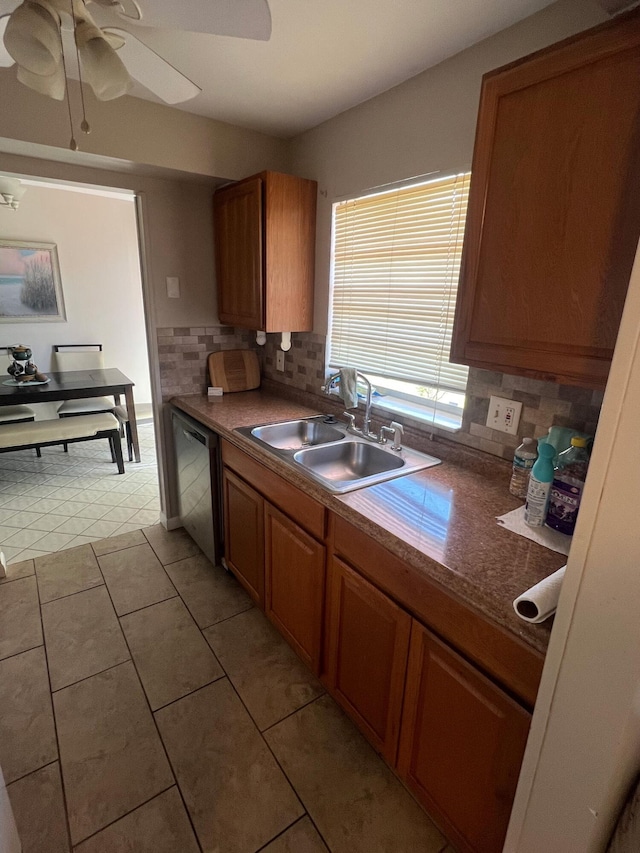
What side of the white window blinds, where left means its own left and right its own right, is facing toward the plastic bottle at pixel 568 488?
left

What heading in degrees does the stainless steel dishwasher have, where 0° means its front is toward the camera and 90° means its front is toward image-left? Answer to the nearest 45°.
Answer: approximately 45°

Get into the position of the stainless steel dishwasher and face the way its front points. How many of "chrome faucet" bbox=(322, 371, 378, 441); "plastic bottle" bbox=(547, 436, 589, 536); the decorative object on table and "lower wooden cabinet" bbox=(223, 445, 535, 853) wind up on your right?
1

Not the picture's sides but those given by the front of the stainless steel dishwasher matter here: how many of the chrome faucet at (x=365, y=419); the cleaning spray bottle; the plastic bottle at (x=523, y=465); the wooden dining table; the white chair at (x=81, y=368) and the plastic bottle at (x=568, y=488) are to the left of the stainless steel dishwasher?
4

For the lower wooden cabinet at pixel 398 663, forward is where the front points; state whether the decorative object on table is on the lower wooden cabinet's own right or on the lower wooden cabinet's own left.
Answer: on the lower wooden cabinet's own right

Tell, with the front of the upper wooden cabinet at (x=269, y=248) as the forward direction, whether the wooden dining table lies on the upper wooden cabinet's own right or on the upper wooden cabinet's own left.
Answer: on the upper wooden cabinet's own right

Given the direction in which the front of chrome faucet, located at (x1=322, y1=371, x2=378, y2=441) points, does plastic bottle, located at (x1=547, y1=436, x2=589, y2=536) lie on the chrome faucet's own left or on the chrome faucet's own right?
on the chrome faucet's own left

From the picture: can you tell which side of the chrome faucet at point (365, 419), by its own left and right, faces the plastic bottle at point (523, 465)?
left

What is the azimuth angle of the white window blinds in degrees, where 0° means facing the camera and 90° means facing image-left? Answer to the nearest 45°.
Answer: approximately 45°

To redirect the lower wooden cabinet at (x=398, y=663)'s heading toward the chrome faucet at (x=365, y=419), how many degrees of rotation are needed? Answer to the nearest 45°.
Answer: approximately 135° to its right

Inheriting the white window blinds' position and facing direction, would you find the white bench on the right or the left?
on its right

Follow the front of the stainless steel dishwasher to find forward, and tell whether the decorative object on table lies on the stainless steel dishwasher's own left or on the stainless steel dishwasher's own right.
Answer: on the stainless steel dishwasher's own right
